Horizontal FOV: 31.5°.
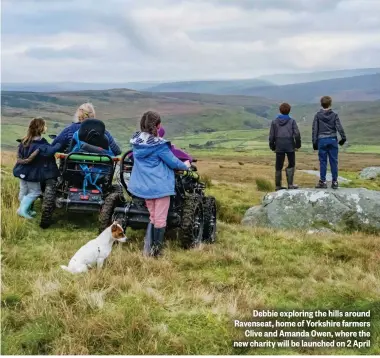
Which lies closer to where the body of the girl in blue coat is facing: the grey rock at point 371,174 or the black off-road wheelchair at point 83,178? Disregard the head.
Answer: the grey rock

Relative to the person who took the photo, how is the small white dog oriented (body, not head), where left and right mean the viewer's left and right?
facing to the right of the viewer

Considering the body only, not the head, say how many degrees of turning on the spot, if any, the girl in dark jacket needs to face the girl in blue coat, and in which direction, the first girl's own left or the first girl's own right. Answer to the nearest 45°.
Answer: approximately 90° to the first girl's own right

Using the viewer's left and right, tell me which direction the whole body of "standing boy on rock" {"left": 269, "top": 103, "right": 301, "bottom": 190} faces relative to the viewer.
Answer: facing away from the viewer

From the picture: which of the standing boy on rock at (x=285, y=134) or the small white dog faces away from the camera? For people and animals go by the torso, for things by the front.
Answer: the standing boy on rock

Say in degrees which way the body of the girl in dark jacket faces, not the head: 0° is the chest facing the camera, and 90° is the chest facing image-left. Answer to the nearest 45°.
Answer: approximately 225°

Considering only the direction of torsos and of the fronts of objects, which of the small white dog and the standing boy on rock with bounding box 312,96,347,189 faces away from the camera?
the standing boy on rock

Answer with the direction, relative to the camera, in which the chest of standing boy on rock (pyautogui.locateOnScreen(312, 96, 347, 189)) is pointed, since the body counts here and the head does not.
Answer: away from the camera
